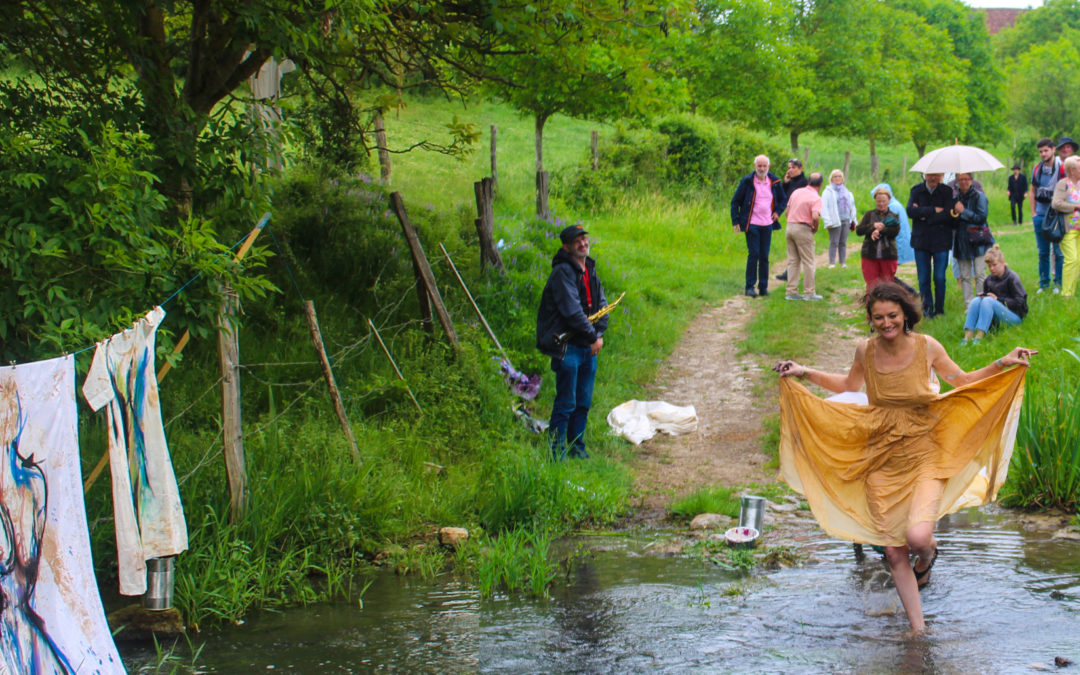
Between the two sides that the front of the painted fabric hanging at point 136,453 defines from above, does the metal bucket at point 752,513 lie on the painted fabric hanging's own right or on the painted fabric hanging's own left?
on the painted fabric hanging's own left

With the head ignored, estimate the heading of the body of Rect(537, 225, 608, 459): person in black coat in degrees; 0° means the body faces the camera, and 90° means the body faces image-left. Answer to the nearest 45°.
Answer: approximately 315°

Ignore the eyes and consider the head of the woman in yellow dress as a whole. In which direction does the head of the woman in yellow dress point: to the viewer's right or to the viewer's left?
to the viewer's left

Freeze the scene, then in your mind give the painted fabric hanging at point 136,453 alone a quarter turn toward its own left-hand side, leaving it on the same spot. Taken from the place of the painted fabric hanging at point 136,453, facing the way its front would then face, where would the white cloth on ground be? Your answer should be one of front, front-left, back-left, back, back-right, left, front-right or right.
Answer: front-left

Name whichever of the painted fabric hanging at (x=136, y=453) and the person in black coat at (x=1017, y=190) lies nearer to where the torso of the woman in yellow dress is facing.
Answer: the painted fabric hanging

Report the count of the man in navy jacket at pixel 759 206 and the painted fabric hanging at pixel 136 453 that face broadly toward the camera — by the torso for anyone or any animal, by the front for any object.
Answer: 2

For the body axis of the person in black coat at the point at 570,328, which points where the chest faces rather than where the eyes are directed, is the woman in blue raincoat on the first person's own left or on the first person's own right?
on the first person's own left

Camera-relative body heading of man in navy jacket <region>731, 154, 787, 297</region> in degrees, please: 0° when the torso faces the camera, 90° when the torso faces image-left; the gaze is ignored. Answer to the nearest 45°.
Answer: approximately 0°

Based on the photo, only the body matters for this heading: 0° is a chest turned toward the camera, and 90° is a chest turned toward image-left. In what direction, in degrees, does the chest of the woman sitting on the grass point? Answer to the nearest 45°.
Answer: approximately 45°

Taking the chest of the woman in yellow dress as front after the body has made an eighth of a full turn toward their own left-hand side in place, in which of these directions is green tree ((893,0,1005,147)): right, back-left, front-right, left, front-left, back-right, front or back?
back-left

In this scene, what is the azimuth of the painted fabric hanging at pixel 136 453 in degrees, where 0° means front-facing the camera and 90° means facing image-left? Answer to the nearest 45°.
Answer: approximately 0°

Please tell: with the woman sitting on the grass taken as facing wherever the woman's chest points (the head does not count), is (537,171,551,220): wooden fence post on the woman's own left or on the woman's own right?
on the woman's own right

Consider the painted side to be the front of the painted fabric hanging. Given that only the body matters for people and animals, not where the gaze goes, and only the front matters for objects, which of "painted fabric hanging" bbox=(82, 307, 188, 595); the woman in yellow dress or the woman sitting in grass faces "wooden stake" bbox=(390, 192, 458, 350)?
the woman sitting in grass
